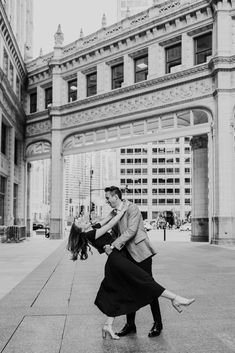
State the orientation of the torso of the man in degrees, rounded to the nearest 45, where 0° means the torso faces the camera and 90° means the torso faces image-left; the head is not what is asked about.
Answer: approximately 90°

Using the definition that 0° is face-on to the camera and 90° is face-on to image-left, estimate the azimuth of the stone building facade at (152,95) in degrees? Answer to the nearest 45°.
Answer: approximately 45°

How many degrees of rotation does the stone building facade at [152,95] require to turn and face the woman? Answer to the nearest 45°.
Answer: approximately 45° to its left

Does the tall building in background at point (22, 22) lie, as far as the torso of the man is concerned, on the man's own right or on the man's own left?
on the man's own right

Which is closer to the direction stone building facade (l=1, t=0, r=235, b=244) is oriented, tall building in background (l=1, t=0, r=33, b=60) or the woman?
the woman

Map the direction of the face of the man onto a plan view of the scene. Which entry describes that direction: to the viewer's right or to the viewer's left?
to the viewer's left
